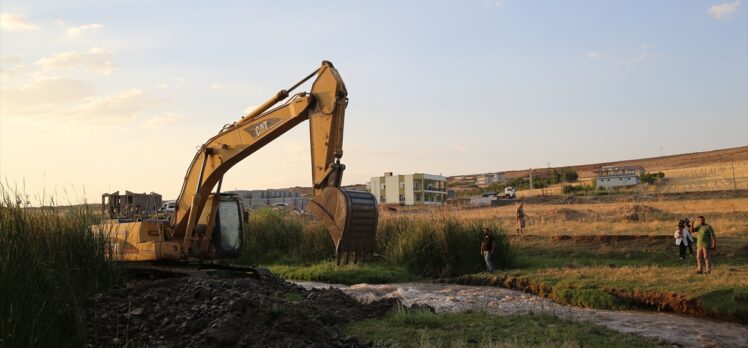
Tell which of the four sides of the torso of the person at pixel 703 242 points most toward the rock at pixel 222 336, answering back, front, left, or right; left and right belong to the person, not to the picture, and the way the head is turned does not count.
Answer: front

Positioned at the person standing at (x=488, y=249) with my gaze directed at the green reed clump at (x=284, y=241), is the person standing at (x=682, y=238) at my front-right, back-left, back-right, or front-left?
back-right

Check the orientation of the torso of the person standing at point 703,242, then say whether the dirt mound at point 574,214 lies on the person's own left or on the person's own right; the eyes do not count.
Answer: on the person's own right

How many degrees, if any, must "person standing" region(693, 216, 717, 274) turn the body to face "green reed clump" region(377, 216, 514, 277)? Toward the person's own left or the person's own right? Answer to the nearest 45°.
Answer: approximately 45° to the person's own right

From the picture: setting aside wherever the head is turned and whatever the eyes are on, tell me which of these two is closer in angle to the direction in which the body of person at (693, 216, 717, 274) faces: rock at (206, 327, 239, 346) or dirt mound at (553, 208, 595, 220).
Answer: the rock

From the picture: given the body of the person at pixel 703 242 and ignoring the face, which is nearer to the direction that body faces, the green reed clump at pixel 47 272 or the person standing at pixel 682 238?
the green reed clump

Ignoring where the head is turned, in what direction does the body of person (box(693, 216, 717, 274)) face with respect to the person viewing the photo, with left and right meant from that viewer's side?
facing the viewer and to the left of the viewer

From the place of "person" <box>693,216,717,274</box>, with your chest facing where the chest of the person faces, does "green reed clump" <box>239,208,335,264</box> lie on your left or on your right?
on your right
